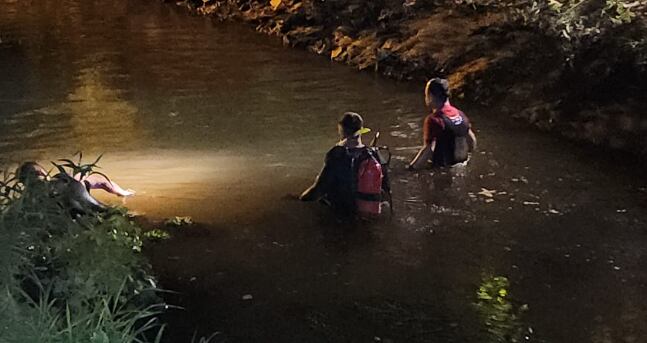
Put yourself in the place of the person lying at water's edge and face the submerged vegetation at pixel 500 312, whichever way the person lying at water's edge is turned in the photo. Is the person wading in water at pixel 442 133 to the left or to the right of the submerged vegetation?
left

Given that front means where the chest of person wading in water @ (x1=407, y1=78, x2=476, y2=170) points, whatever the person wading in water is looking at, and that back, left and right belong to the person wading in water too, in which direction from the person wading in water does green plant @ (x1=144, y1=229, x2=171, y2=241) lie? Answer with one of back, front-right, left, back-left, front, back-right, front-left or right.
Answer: left

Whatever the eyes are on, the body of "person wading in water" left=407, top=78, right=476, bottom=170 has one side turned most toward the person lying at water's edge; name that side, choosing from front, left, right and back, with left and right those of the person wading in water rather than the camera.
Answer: left

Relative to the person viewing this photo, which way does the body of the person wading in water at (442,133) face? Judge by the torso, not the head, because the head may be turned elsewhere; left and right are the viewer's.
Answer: facing away from the viewer and to the left of the viewer

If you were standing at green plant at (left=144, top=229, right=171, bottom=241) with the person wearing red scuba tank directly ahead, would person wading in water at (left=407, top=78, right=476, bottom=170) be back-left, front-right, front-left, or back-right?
front-left

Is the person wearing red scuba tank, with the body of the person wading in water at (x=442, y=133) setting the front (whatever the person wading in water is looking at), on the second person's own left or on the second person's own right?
on the second person's own left

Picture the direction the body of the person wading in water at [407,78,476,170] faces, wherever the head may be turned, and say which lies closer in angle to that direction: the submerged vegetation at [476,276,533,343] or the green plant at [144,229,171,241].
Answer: the green plant

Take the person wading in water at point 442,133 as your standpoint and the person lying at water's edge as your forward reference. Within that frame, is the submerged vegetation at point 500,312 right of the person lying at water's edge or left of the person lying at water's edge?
left

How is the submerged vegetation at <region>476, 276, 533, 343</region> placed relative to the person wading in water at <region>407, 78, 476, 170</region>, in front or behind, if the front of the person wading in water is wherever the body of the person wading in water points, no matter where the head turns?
behind
